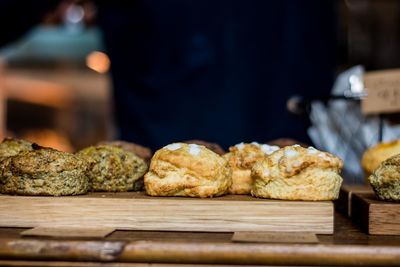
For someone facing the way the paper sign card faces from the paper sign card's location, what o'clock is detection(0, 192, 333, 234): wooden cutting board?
The wooden cutting board is roughly at 1 o'clock from the paper sign card.

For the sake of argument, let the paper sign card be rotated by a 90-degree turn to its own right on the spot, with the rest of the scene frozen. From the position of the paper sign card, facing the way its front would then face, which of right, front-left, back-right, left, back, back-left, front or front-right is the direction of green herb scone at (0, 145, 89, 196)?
front-left

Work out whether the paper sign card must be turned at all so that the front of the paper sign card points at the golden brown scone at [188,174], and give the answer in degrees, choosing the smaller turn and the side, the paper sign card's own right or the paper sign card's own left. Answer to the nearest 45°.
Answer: approximately 45° to the paper sign card's own right

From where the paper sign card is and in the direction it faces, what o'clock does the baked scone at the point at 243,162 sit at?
The baked scone is roughly at 1 o'clock from the paper sign card.

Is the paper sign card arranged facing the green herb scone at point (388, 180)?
yes

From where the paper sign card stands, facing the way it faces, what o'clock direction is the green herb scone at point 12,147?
The green herb scone is roughly at 2 o'clock from the paper sign card.

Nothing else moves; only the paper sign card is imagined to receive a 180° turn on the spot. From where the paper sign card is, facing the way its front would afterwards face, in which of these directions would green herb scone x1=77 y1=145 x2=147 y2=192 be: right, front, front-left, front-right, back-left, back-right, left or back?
back-left

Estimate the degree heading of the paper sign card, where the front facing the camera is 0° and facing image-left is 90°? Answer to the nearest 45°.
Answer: approximately 0°

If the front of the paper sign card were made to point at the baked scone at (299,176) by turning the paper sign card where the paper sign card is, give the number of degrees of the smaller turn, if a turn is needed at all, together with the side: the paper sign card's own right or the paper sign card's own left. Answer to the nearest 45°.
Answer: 0° — it already faces it
